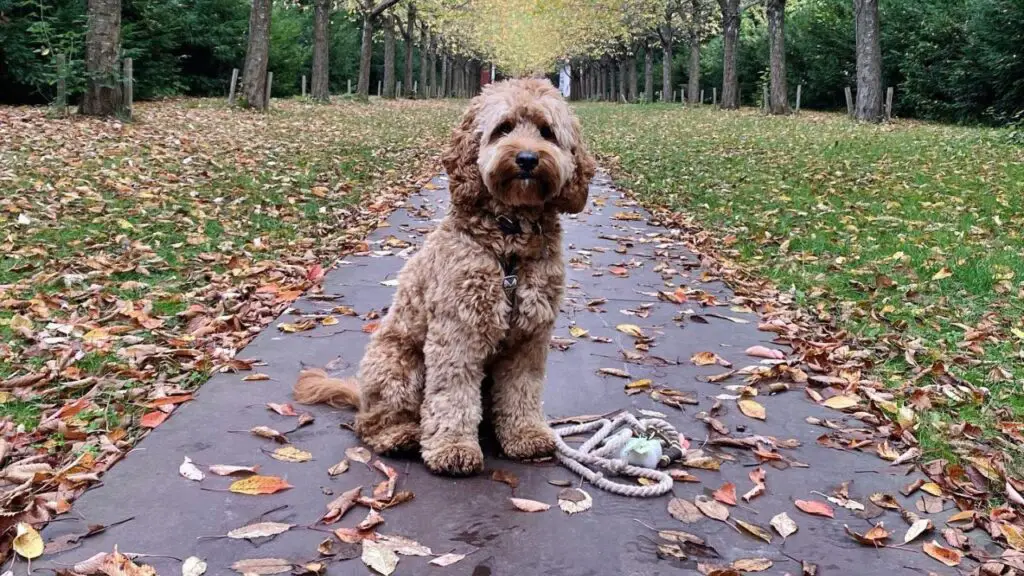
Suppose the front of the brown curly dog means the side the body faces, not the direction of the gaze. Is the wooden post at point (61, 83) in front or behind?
behind

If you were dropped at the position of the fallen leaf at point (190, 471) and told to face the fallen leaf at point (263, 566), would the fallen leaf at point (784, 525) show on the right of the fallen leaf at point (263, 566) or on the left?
left

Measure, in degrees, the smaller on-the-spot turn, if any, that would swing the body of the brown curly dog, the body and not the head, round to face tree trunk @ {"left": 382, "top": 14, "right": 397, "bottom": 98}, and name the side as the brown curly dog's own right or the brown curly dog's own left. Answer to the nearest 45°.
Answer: approximately 135° to the brown curly dog's own left

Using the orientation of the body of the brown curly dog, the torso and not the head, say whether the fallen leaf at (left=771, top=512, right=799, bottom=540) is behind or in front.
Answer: in front

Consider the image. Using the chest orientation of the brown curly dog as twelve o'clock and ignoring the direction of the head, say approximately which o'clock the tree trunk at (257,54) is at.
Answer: The tree trunk is roughly at 7 o'clock from the brown curly dog.

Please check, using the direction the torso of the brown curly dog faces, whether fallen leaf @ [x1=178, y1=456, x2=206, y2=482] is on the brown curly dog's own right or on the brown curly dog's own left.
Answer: on the brown curly dog's own right

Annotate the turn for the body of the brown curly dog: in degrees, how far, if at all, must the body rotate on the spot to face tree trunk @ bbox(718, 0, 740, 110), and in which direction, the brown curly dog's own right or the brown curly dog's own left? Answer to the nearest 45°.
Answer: approximately 135° to the brown curly dog's own left

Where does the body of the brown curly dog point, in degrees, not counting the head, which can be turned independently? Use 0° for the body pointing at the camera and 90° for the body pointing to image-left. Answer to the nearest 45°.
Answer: approximately 315°

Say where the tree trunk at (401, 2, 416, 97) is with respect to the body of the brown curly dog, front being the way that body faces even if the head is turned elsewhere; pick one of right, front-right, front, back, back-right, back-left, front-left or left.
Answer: back-left

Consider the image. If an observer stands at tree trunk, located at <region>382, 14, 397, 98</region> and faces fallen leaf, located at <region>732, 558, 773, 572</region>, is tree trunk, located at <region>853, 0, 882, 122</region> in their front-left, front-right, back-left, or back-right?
front-left

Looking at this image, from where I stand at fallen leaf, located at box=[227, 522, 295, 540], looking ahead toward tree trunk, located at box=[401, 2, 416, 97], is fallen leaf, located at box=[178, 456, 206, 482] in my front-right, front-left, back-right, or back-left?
front-left
